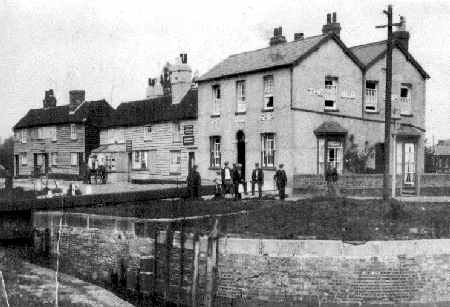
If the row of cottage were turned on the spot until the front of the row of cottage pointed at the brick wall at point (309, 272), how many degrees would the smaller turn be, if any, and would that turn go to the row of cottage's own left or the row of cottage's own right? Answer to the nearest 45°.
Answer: approximately 45° to the row of cottage's own left

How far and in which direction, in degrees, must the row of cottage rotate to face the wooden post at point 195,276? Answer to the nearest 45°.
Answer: approximately 45° to its left

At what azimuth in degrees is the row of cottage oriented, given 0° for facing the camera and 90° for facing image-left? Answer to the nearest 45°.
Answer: approximately 45°

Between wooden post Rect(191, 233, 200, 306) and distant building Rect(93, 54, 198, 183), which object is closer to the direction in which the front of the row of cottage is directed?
the wooden post
